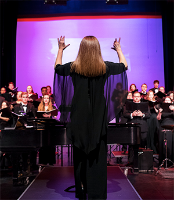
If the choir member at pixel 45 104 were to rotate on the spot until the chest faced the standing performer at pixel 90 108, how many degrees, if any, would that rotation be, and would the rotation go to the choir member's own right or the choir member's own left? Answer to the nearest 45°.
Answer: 0° — they already face them

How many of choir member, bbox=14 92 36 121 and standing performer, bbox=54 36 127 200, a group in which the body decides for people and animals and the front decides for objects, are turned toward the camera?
1

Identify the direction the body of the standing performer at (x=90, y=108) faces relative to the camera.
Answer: away from the camera

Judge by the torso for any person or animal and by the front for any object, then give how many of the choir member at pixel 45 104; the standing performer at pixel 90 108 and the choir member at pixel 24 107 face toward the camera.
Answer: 2

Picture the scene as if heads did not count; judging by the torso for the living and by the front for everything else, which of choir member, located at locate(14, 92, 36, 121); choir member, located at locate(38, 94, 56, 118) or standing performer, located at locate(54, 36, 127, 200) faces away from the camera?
the standing performer

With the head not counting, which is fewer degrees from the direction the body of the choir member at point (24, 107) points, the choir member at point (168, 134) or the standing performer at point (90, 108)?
the standing performer

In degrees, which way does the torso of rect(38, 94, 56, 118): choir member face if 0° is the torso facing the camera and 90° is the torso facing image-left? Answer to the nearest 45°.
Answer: approximately 0°

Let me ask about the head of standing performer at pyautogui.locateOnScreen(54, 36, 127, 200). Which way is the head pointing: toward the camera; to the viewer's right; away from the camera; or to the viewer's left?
away from the camera

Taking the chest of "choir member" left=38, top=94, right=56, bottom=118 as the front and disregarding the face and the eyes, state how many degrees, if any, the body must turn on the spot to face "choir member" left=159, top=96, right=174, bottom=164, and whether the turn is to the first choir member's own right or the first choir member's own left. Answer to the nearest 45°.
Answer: approximately 90° to the first choir member's own left
